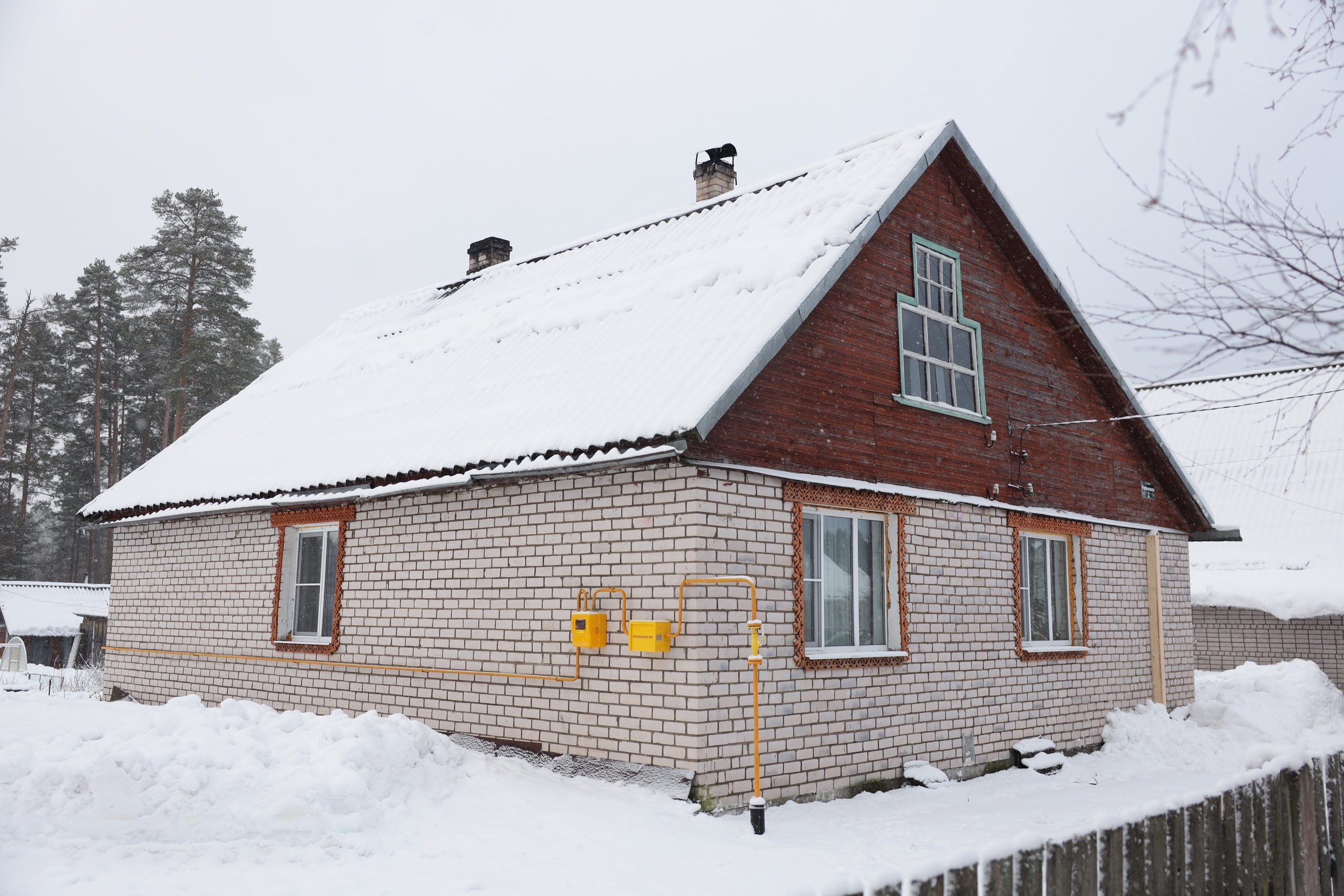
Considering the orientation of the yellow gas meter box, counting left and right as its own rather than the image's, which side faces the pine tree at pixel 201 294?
right

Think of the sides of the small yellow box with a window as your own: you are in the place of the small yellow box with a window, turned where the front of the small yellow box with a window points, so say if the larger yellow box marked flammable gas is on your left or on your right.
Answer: on your left

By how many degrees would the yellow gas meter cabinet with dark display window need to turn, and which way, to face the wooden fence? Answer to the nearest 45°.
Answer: approximately 90° to its left

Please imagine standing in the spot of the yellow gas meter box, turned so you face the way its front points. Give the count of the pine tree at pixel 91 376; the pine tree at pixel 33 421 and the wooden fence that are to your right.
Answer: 2

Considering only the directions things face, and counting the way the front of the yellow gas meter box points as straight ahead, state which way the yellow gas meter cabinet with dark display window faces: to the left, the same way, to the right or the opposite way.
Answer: the same way

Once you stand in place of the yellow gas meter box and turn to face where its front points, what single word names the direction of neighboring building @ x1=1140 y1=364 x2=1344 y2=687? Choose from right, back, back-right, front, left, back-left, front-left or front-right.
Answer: back

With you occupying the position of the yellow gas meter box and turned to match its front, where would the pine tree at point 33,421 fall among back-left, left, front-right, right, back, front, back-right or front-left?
right

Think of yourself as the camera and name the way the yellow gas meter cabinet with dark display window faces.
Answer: facing the viewer and to the left of the viewer

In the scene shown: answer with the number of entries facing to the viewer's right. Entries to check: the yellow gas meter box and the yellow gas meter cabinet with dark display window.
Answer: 0

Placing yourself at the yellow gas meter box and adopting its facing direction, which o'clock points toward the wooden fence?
The wooden fence is roughly at 9 o'clock from the yellow gas meter box.
